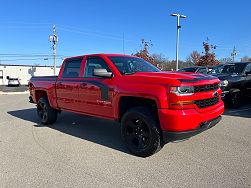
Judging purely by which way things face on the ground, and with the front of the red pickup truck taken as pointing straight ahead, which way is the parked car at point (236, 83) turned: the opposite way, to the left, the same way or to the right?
to the right

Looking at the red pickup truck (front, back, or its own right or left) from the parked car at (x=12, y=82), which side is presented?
back

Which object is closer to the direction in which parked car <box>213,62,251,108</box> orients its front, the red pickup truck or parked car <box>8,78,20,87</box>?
the red pickup truck

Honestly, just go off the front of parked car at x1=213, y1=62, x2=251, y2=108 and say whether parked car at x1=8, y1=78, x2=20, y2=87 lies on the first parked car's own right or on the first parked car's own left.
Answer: on the first parked car's own right

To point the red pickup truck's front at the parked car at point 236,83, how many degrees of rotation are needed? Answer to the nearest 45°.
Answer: approximately 90° to its left

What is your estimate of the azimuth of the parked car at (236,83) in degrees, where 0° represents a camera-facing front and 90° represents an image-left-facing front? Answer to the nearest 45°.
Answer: approximately 45°

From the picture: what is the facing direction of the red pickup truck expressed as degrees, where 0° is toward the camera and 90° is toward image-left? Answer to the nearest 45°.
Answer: approximately 315°
